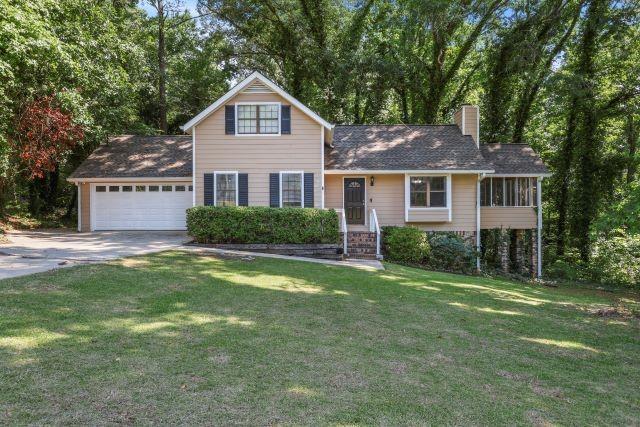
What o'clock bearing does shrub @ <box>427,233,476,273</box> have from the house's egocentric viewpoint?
The shrub is roughly at 10 o'clock from the house.

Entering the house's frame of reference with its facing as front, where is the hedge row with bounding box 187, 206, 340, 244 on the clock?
The hedge row is roughly at 1 o'clock from the house.

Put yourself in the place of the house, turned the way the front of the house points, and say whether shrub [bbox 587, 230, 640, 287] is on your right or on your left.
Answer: on your left

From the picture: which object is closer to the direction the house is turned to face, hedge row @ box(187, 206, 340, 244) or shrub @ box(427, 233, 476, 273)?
the hedge row

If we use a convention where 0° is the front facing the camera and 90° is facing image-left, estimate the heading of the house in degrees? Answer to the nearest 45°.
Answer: approximately 0°
